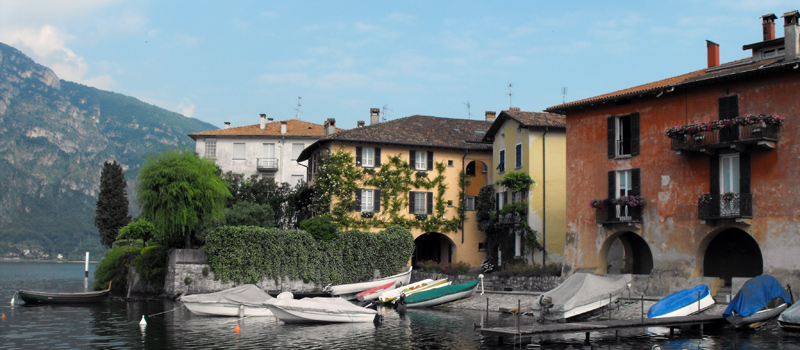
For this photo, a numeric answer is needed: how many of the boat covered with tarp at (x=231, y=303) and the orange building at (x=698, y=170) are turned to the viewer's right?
0

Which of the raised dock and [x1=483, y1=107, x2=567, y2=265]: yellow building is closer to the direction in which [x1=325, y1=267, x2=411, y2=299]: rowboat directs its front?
the yellow building

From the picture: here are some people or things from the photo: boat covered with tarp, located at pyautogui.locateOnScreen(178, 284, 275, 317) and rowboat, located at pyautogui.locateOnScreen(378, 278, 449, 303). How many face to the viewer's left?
1

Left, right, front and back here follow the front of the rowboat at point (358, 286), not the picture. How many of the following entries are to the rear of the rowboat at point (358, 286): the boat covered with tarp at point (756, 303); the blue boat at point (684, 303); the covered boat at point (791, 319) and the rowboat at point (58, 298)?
1

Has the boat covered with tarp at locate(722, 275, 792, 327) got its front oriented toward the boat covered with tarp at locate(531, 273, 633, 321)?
no

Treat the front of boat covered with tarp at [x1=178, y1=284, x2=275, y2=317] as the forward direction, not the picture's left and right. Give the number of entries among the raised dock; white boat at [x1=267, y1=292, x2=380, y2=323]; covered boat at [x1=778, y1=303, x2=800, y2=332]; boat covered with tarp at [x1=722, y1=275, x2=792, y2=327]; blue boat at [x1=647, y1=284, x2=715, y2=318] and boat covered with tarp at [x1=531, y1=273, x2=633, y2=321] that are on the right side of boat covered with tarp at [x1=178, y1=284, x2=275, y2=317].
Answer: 0

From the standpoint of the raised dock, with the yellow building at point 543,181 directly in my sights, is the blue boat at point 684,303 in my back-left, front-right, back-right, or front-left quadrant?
front-right

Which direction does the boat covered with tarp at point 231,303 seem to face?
to the viewer's left

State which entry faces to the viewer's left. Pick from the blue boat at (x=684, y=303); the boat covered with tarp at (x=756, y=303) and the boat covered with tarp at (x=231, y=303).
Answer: the boat covered with tarp at (x=231, y=303)

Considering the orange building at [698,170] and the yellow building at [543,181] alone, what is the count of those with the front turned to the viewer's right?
0

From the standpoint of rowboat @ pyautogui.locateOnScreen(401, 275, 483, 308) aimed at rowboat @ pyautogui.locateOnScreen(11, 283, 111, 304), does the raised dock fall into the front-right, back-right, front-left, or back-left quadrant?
back-left

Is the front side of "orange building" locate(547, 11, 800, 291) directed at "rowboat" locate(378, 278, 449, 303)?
no

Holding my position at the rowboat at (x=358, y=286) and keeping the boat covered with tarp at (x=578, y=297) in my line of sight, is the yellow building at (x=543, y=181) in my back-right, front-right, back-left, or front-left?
front-left

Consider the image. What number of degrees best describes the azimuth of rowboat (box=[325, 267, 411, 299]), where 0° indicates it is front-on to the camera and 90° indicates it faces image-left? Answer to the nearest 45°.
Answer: approximately 270°

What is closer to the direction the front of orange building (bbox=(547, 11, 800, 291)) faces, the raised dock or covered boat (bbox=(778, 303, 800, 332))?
the raised dock
